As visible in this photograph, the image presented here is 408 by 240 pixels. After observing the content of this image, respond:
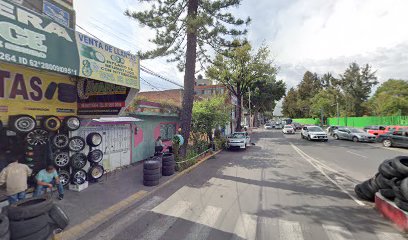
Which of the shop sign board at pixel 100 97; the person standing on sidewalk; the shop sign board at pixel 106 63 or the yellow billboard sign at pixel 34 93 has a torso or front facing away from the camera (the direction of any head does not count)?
the person standing on sidewalk

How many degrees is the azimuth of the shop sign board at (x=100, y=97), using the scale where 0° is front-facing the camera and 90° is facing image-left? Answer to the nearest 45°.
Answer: approximately 315°

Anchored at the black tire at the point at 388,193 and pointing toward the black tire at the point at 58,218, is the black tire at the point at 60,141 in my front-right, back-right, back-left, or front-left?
front-right

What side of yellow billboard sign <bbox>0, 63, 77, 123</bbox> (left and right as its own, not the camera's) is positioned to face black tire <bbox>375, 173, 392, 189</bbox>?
front

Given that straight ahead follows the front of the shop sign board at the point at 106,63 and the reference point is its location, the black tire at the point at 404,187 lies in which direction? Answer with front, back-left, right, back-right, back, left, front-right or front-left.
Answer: front

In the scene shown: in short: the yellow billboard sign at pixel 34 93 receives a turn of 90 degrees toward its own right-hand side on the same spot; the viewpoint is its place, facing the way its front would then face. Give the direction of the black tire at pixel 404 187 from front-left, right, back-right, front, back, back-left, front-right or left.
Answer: left

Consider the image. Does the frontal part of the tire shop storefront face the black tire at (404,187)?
yes

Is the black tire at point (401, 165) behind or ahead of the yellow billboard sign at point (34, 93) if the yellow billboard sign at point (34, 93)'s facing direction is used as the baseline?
ahead

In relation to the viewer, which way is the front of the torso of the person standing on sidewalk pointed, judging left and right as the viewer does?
facing away from the viewer

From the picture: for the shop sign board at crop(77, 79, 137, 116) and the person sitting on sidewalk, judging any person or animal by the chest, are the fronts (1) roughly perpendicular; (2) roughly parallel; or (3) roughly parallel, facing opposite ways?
roughly parallel

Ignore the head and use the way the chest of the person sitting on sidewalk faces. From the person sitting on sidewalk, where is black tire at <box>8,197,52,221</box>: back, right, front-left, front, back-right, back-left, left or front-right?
front-right

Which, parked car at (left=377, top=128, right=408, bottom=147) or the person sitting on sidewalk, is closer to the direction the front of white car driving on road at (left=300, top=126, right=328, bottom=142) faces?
the parked car
